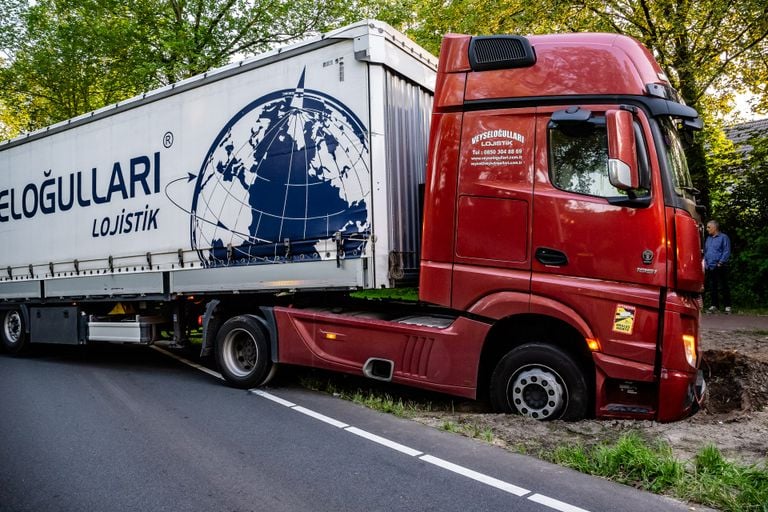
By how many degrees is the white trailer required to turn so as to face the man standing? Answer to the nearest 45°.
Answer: approximately 45° to its left

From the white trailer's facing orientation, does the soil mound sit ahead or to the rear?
ahead

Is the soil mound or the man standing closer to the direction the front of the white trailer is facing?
the soil mound

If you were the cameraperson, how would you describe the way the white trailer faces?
facing the viewer and to the right of the viewer

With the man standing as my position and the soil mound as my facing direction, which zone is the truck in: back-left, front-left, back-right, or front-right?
front-right

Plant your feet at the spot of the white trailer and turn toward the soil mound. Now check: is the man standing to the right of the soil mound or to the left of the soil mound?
left

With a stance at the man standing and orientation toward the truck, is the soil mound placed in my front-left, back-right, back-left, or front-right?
front-left
